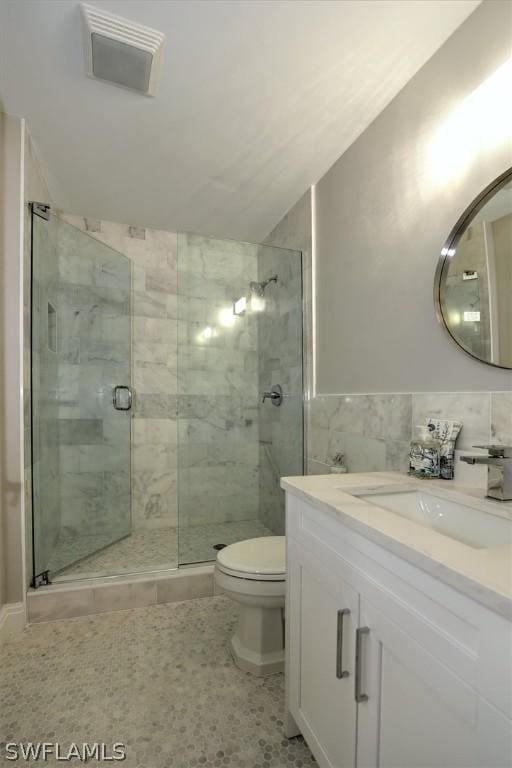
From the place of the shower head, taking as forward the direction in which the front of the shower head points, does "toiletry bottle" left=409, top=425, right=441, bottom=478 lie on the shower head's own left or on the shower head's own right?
on the shower head's own left

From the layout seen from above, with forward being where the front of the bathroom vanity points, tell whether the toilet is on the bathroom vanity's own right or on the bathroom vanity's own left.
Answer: on the bathroom vanity's own right

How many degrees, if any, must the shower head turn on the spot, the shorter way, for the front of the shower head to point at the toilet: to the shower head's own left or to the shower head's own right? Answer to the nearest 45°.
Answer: approximately 90° to the shower head's own left

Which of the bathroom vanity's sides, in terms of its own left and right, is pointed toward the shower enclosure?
right

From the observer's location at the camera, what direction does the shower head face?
facing to the left of the viewer

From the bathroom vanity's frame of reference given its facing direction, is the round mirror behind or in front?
behind
